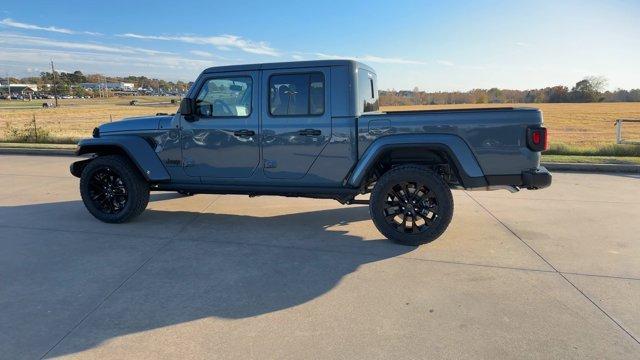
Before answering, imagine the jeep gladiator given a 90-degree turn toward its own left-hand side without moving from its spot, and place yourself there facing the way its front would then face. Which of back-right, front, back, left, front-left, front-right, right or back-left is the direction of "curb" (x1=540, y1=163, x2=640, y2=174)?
back-left

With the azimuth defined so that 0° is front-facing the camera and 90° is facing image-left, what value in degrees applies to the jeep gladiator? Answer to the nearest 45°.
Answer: approximately 90°

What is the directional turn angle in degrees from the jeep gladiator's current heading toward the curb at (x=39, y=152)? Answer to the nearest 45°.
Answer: approximately 45° to its right
